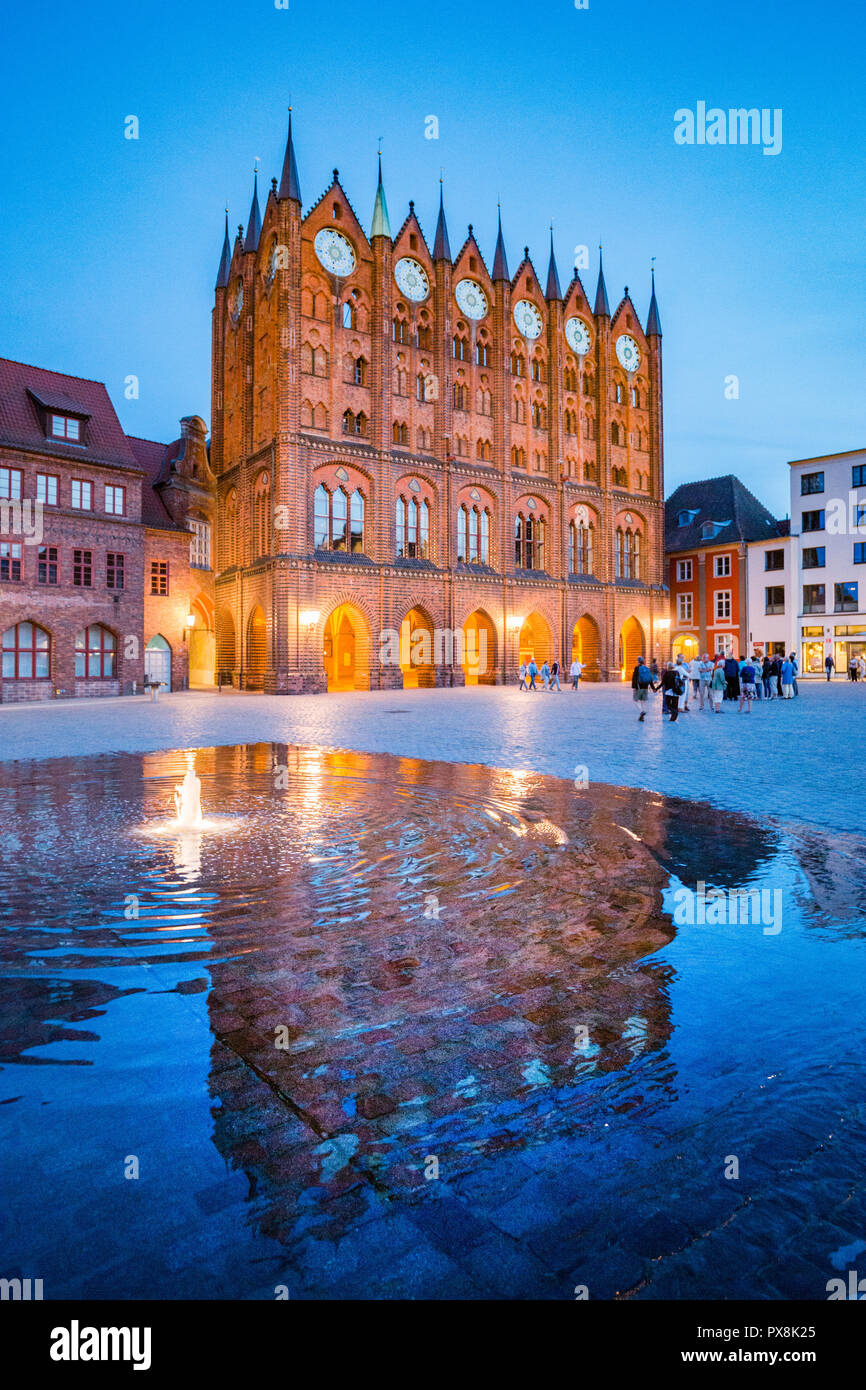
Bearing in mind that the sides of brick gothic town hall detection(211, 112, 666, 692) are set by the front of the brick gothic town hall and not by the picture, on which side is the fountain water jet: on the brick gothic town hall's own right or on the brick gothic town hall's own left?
on the brick gothic town hall's own right

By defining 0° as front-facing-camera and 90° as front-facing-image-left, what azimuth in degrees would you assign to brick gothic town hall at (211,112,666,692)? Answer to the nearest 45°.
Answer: approximately 315°
